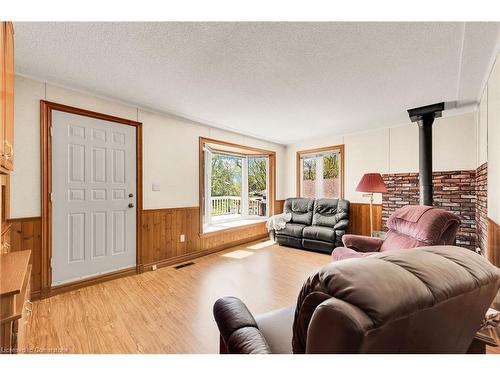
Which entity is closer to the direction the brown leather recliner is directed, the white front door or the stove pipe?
the white front door

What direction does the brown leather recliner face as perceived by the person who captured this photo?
facing away from the viewer and to the left of the viewer

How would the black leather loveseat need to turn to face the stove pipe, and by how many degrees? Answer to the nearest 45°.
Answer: approximately 90° to its left

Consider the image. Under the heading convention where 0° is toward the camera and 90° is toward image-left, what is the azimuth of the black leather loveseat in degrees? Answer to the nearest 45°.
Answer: approximately 45°

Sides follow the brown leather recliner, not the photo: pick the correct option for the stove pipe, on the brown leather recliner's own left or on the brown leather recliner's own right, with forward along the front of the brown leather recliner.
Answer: on the brown leather recliner's own right

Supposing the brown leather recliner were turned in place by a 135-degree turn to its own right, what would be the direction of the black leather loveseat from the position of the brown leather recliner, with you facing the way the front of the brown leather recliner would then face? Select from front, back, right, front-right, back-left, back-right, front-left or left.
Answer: left
